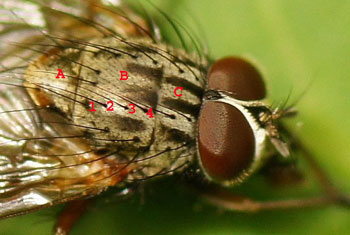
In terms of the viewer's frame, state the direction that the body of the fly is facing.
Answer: to the viewer's right
